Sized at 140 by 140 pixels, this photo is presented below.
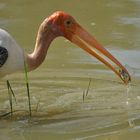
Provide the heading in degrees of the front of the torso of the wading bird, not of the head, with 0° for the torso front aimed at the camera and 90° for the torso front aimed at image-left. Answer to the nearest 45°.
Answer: approximately 270°
